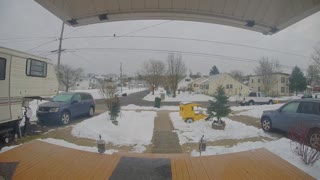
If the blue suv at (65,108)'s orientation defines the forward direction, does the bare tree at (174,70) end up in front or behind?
behind

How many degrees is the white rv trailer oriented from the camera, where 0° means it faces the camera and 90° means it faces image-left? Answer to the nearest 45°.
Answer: approximately 225°

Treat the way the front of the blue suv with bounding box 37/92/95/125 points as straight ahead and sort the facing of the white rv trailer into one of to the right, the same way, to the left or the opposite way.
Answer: the opposite way

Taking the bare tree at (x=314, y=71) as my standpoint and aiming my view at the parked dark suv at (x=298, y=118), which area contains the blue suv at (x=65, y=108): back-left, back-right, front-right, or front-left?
front-right

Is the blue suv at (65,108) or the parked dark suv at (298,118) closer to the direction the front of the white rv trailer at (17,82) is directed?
the blue suv
